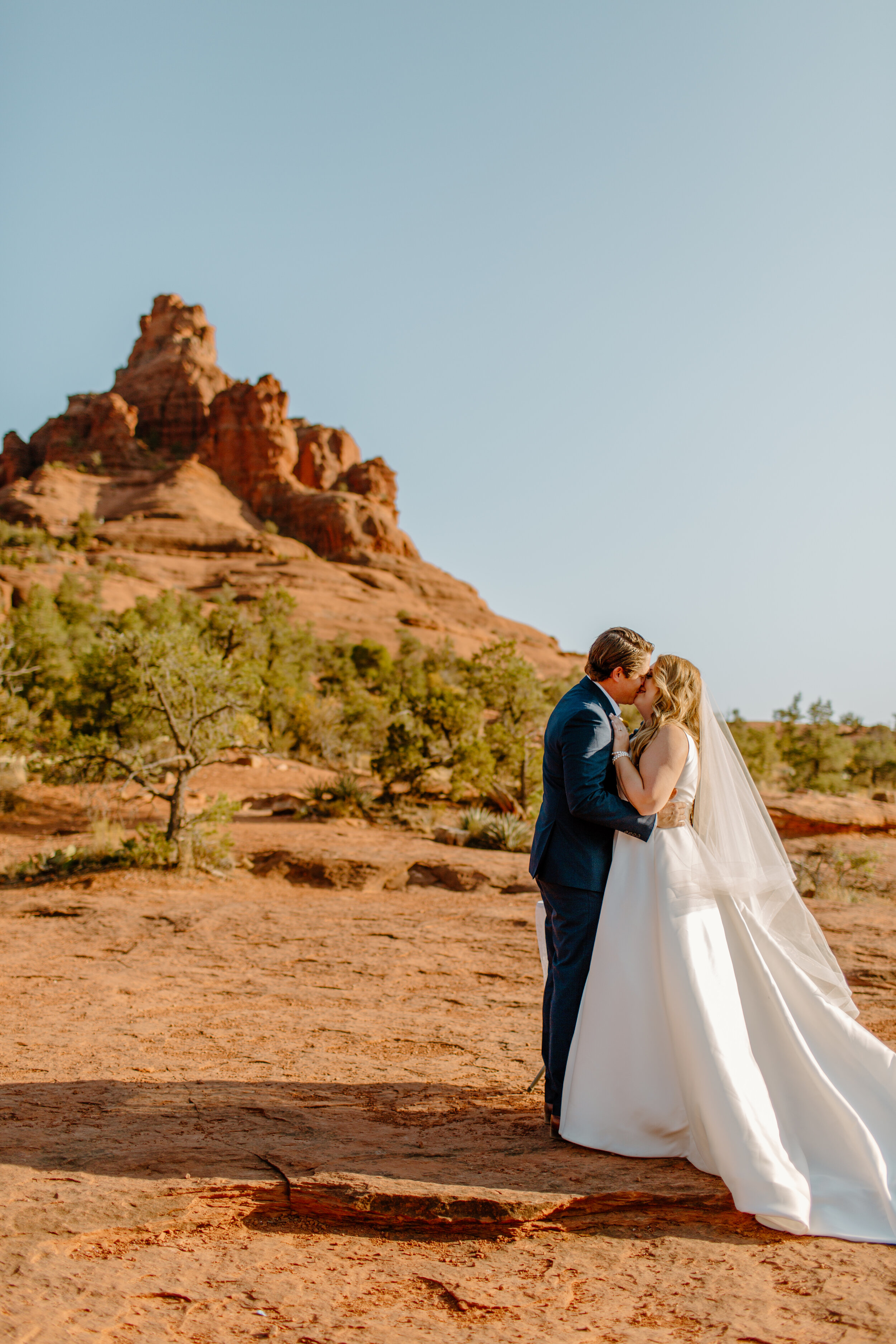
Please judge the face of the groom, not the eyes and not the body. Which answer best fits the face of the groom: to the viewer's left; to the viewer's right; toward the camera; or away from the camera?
to the viewer's right

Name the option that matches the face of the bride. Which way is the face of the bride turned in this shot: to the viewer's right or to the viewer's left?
to the viewer's left

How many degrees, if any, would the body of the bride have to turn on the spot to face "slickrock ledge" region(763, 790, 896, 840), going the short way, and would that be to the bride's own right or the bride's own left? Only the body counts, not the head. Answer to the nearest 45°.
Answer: approximately 90° to the bride's own right

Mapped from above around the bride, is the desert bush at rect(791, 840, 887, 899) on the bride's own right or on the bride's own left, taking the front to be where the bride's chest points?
on the bride's own right

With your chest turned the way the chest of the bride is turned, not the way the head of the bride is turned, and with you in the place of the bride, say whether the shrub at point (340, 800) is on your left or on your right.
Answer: on your right

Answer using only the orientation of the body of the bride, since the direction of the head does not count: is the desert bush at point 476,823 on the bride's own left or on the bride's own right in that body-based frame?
on the bride's own right

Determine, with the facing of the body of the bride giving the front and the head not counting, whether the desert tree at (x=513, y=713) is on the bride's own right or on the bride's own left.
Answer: on the bride's own right

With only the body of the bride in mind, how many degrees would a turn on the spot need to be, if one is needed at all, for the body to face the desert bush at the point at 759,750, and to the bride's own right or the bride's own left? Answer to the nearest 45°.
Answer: approximately 90° to the bride's own right

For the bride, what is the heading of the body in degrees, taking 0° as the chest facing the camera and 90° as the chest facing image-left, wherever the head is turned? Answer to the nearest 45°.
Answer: approximately 90°

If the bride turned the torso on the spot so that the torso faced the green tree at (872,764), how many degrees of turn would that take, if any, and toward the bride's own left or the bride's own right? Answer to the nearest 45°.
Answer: approximately 90° to the bride's own right
